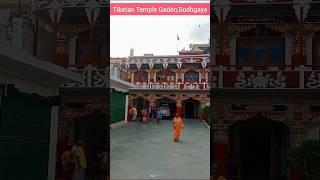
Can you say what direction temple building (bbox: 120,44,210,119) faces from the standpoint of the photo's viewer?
facing the viewer
